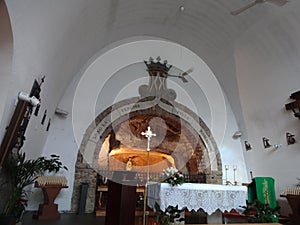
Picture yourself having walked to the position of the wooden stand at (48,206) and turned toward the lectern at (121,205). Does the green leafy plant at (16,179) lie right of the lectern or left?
right

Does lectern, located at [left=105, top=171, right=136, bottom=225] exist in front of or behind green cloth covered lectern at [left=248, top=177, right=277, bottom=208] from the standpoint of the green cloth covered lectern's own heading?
in front

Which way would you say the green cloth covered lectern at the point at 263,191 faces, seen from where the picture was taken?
facing the viewer

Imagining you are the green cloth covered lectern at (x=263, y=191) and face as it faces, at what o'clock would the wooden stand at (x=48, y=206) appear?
The wooden stand is roughly at 2 o'clock from the green cloth covered lectern.

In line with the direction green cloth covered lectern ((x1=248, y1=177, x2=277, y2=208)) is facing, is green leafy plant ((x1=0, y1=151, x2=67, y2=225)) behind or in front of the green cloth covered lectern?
in front
